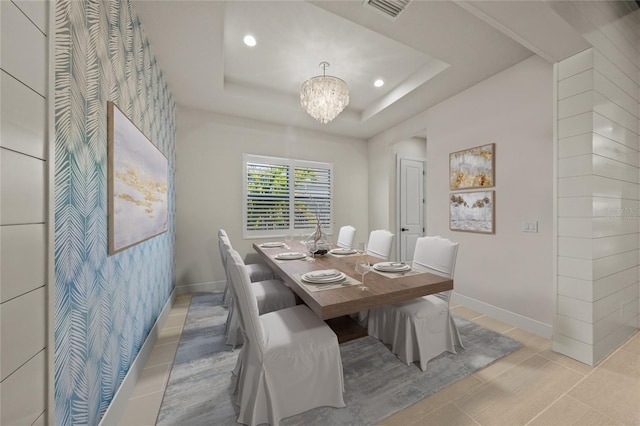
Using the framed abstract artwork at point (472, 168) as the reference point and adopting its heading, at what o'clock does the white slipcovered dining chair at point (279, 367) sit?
The white slipcovered dining chair is roughly at 11 o'clock from the framed abstract artwork.

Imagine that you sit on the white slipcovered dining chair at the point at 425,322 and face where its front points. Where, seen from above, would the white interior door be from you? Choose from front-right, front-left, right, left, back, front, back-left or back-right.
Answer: back-right

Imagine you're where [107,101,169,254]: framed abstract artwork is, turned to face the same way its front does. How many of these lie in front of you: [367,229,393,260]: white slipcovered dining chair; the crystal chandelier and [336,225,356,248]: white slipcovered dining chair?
3

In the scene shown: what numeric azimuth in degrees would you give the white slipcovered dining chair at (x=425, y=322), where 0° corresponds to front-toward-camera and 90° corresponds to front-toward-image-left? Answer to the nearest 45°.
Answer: approximately 45°

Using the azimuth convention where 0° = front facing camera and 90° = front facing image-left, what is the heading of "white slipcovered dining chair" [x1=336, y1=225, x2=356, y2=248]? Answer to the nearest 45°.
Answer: approximately 45°

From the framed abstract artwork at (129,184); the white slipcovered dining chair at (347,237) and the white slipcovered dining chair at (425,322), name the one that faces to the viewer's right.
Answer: the framed abstract artwork

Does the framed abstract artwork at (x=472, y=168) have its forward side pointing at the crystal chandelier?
yes

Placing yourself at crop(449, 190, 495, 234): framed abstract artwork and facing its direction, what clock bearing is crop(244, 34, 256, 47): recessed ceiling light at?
The recessed ceiling light is roughly at 12 o'clock from the framed abstract artwork.

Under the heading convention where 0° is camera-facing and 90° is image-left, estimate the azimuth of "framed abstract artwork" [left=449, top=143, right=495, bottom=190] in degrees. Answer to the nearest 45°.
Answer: approximately 45°

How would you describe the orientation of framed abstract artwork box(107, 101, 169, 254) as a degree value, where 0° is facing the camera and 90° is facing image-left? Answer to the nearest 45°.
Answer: approximately 270°

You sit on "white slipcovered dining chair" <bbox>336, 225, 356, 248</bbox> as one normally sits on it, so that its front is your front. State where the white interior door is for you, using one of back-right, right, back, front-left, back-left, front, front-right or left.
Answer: back
